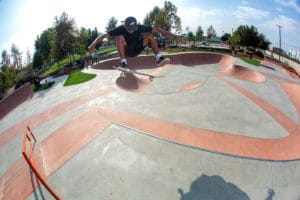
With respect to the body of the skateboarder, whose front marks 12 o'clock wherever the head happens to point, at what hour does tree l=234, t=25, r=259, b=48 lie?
The tree is roughly at 7 o'clock from the skateboarder.

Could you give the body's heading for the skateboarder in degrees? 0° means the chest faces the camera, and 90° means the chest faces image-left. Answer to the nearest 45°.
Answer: approximately 0°

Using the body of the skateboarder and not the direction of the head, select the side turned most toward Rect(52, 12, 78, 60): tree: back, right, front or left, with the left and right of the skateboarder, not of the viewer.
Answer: back

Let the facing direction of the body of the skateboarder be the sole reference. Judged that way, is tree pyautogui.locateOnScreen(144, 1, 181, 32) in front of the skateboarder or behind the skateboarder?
behind

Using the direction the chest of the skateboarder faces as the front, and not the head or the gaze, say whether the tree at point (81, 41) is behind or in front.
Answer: behind

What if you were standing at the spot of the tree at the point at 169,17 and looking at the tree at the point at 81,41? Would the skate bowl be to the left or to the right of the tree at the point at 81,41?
left

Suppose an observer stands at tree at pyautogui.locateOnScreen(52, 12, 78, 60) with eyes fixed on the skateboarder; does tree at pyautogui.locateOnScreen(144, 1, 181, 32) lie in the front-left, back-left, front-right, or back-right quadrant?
back-left
